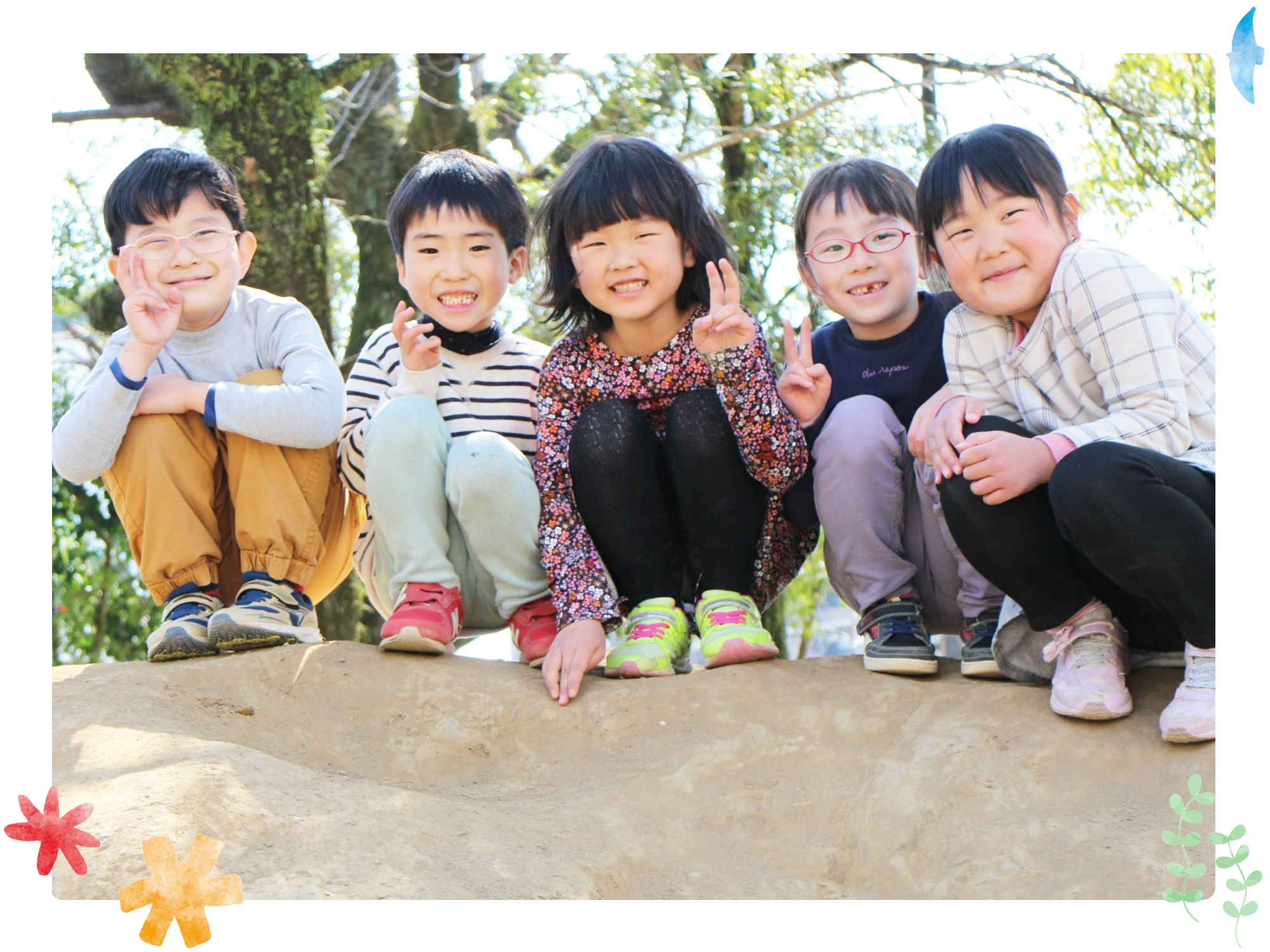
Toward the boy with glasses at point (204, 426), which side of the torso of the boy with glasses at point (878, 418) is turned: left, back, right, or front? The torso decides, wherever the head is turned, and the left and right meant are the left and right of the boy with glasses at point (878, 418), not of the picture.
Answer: right

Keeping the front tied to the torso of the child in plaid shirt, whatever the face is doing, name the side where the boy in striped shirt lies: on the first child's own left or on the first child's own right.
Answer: on the first child's own right

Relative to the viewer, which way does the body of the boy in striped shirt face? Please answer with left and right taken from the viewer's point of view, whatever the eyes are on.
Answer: facing the viewer

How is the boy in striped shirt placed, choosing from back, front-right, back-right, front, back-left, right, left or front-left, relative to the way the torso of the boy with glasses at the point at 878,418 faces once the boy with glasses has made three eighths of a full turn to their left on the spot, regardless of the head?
back-left

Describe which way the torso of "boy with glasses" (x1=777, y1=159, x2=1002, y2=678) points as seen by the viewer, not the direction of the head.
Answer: toward the camera

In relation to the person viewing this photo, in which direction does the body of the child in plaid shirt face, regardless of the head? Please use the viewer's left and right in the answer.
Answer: facing the viewer and to the left of the viewer
